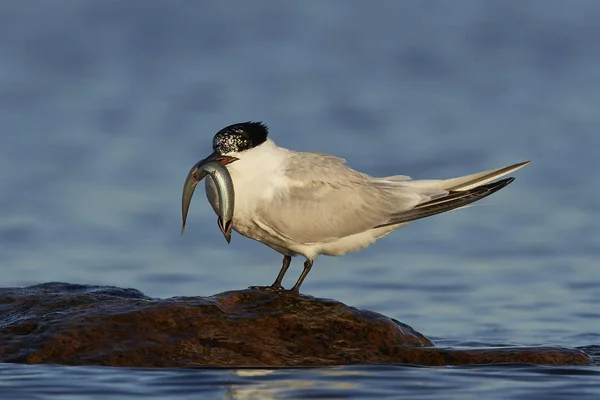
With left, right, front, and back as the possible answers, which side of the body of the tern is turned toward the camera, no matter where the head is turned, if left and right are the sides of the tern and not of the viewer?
left
